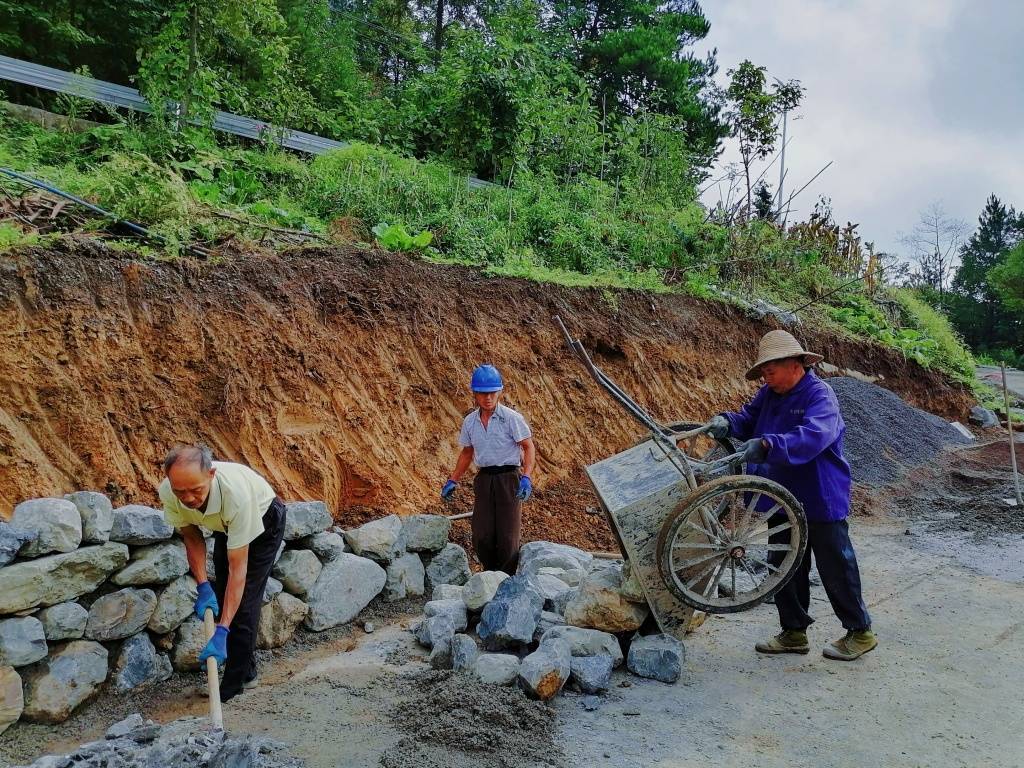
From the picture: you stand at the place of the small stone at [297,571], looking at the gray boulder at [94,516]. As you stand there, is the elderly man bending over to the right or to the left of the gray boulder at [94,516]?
left

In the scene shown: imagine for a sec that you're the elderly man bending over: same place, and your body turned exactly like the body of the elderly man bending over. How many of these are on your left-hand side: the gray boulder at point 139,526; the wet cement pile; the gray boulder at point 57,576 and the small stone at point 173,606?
1

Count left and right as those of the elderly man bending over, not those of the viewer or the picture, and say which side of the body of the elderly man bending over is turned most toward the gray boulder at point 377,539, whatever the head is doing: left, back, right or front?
back

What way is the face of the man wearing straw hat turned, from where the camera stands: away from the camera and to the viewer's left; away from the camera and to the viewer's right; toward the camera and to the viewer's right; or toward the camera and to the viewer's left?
toward the camera and to the viewer's left

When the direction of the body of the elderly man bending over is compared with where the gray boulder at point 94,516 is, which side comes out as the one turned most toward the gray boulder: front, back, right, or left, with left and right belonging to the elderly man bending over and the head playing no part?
right

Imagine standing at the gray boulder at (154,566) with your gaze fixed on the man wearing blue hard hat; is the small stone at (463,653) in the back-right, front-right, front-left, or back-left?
front-right

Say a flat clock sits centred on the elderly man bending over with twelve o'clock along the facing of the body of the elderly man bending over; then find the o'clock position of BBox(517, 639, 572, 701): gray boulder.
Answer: The gray boulder is roughly at 8 o'clock from the elderly man bending over.

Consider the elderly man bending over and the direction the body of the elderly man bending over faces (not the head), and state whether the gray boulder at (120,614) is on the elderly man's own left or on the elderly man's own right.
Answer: on the elderly man's own right

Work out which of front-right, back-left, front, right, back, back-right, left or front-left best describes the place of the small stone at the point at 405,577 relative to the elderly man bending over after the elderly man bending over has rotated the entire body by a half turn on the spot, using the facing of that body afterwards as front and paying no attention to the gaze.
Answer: front

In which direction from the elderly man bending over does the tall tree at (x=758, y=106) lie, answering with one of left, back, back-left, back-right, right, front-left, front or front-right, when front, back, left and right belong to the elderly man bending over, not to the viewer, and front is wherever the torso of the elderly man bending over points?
back

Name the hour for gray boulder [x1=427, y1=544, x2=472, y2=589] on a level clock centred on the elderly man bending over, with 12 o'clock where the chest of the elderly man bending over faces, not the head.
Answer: The gray boulder is roughly at 6 o'clock from the elderly man bending over.

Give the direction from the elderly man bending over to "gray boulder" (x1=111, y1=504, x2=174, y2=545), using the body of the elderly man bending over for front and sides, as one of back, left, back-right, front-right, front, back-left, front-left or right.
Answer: right

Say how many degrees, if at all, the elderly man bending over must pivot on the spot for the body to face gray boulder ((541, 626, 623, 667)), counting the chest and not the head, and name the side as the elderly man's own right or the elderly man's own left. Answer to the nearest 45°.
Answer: approximately 135° to the elderly man's own left

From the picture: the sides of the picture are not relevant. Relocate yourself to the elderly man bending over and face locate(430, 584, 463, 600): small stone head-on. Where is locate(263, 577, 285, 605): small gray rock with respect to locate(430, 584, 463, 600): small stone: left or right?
left

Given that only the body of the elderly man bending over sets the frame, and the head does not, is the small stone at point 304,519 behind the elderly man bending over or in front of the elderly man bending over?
behind
